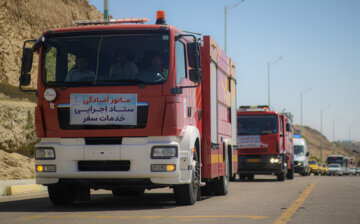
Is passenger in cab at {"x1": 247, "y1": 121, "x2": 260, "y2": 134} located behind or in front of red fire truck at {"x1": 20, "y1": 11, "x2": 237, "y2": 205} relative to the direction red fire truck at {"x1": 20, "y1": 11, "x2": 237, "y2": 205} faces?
behind

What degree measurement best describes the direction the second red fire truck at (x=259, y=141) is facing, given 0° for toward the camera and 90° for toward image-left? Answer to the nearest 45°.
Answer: approximately 0°

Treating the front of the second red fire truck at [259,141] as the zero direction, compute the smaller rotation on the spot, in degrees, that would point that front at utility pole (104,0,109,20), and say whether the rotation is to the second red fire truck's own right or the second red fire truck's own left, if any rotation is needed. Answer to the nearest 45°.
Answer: approximately 45° to the second red fire truck's own right

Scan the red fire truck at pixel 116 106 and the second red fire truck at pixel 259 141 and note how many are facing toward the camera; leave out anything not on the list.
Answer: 2

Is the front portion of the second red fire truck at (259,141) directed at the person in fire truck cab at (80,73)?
yes

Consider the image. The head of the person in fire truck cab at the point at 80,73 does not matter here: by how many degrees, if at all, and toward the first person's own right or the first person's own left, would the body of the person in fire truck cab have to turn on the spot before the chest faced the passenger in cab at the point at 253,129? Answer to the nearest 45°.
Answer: approximately 135° to the first person's own left

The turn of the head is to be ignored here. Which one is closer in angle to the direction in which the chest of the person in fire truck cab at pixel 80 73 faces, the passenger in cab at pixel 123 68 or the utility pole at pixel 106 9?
the passenger in cab

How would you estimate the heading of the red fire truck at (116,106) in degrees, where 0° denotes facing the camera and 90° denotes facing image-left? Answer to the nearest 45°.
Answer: approximately 0°

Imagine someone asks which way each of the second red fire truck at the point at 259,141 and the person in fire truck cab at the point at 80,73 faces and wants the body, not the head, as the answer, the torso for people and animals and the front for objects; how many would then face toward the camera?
2

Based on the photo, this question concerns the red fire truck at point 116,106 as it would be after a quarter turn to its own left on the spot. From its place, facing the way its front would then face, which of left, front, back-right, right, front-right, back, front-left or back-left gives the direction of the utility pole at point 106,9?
left
